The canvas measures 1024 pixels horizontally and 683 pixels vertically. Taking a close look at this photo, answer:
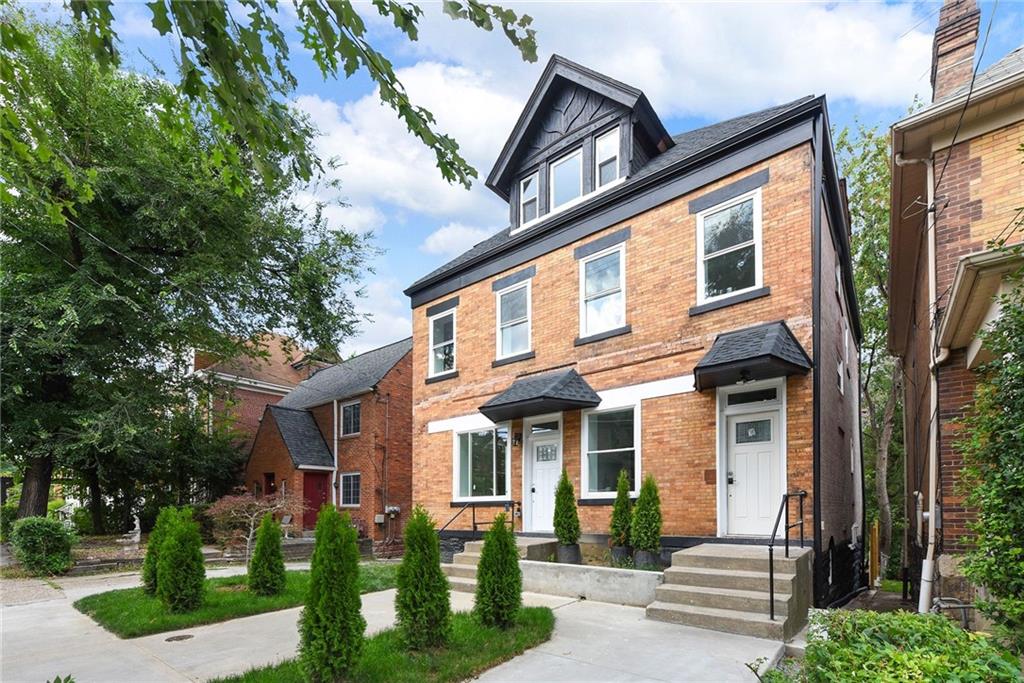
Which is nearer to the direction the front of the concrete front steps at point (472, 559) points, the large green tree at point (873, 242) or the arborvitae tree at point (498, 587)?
the arborvitae tree

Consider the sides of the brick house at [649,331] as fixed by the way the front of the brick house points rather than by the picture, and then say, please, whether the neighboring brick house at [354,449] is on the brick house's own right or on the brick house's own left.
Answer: on the brick house's own right

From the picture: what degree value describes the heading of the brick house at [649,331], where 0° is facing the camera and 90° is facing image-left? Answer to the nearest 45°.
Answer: approximately 45°

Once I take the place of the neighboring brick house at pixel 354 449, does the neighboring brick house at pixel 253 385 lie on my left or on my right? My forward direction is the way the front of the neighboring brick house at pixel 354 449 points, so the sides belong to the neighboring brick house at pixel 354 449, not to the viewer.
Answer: on my right

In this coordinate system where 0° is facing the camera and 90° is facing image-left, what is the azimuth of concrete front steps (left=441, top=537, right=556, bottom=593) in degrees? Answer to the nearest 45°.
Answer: approximately 45°
